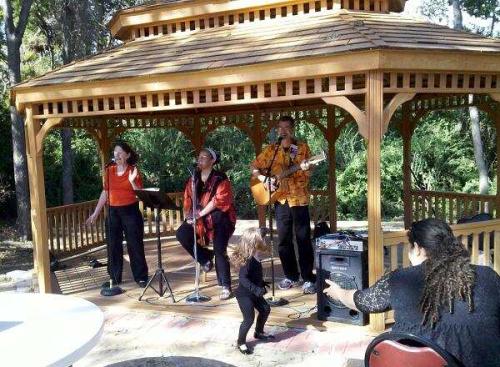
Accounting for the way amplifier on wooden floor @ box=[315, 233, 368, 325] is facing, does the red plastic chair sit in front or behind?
in front

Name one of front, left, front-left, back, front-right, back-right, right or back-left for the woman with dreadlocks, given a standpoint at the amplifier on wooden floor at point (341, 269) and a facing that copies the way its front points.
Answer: front

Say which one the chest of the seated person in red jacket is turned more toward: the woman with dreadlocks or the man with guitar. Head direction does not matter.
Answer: the woman with dreadlocks

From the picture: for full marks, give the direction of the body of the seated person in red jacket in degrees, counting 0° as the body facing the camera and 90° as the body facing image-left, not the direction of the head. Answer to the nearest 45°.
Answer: approximately 45°

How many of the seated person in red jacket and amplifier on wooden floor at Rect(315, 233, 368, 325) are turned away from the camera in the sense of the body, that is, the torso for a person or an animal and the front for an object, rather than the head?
0

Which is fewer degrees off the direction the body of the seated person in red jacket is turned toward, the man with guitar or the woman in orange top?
the woman in orange top

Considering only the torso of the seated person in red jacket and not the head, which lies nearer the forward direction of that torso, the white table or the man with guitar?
the white table

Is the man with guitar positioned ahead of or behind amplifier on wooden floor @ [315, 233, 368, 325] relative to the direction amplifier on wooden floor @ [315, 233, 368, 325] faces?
behind

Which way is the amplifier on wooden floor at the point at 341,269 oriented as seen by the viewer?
toward the camera

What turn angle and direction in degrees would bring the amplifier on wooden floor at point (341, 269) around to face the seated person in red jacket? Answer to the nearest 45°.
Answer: approximately 135° to its right
